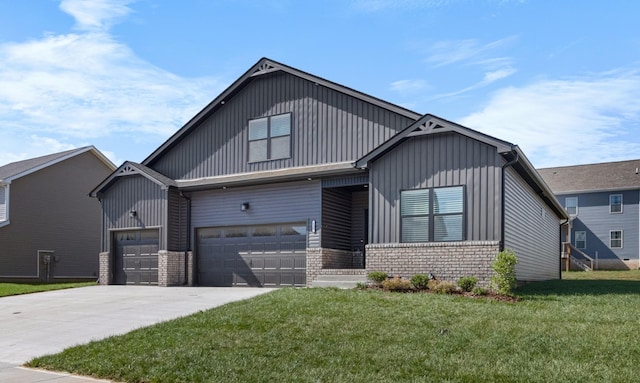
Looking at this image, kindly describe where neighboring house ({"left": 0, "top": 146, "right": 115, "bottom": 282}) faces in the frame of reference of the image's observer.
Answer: facing the viewer and to the left of the viewer

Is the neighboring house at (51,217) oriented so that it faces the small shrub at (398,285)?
no

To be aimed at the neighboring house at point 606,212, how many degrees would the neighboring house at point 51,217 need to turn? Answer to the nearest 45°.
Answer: approximately 135° to its left

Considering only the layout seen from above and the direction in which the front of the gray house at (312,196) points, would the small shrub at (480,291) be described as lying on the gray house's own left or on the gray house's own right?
on the gray house's own left

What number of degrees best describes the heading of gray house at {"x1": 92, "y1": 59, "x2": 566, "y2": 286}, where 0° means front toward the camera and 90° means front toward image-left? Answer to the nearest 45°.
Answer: approximately 45°

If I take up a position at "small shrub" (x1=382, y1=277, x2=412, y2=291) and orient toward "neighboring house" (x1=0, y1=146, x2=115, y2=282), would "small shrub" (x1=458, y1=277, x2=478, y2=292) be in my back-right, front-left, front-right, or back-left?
back-right

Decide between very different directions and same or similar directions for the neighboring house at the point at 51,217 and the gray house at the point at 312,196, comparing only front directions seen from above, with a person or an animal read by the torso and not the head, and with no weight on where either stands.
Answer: same or similar directions

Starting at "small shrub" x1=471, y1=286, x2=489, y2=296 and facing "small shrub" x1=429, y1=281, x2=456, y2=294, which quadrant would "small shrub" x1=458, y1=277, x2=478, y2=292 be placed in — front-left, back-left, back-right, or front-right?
front-right

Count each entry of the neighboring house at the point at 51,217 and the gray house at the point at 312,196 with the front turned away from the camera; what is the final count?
0
